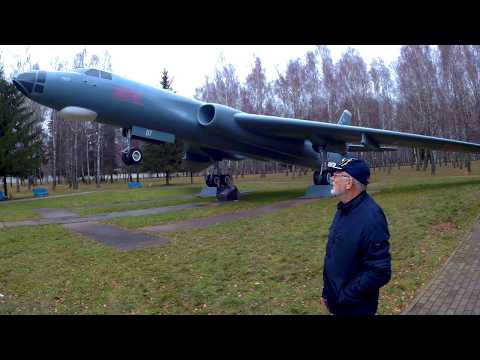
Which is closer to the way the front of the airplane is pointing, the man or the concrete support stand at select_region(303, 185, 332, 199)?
the man

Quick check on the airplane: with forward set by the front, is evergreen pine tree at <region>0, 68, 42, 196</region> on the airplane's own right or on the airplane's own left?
on the airplane's own right

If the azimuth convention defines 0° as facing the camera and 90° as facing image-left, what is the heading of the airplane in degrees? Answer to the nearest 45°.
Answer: approximately 45°

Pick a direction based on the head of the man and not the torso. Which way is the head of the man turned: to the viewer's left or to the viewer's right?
to the viewer's left
